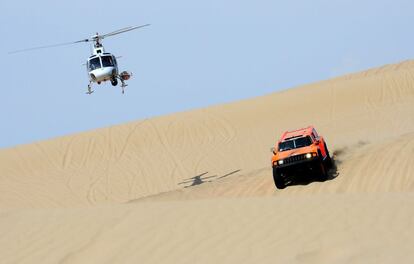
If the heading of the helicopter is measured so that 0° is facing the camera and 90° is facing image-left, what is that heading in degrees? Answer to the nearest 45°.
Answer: approximately 0°
